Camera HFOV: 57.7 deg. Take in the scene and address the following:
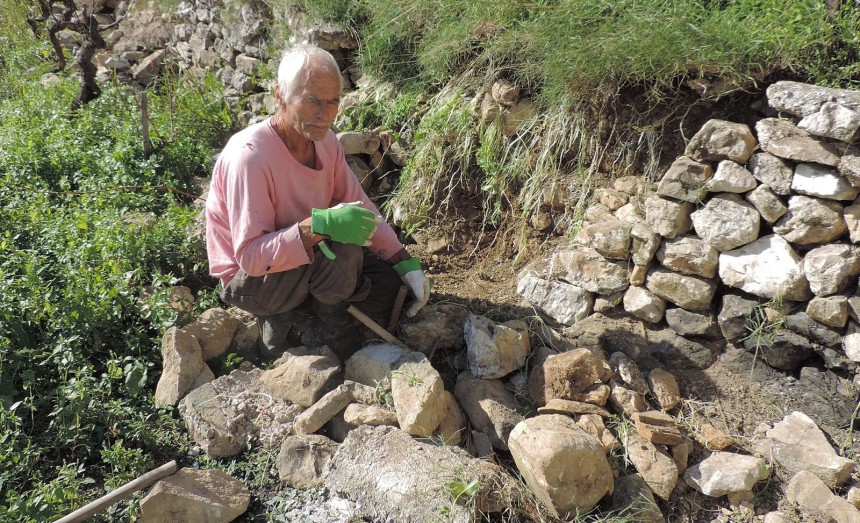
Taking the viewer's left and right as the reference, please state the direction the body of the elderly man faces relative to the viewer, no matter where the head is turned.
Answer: facing the viewer and to the right of the viewer

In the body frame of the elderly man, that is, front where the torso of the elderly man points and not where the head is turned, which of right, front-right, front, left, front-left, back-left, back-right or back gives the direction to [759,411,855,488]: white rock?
front

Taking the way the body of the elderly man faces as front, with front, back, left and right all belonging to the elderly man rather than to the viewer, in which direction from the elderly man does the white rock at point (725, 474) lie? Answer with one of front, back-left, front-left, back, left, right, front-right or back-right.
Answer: front

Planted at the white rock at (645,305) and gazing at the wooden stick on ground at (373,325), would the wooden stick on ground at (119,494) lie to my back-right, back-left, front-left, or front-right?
front-left

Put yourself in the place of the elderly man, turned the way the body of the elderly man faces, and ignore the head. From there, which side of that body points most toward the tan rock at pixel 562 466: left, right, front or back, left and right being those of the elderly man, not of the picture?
front

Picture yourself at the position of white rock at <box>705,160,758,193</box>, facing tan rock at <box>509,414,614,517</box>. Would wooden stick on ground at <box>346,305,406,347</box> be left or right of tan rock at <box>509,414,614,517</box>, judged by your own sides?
right

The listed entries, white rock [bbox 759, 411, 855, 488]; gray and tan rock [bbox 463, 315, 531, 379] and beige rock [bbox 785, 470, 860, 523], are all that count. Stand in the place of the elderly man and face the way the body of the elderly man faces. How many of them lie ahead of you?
3

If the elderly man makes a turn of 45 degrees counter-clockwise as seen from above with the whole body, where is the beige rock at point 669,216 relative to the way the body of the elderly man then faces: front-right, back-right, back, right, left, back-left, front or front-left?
front

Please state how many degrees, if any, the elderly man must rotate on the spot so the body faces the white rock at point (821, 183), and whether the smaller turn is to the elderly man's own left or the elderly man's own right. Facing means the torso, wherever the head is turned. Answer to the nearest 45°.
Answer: approximately 45° to the elderly man's own left

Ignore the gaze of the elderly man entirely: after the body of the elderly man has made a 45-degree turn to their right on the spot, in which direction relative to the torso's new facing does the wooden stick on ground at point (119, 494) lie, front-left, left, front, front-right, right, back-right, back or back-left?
front-right

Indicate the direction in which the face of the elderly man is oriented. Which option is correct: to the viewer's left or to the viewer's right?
to the viewer's right
